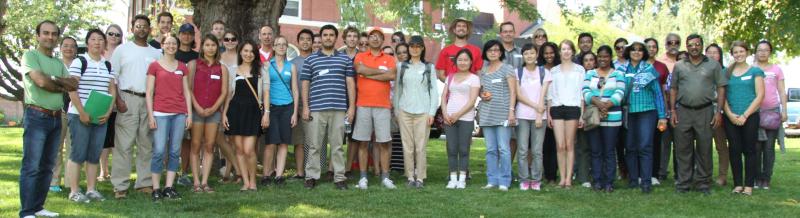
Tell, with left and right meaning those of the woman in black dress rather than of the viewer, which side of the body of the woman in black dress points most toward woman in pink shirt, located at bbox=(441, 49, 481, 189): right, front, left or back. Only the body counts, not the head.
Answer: left

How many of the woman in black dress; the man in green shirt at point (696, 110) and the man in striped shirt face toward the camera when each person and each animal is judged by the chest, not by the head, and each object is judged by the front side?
3

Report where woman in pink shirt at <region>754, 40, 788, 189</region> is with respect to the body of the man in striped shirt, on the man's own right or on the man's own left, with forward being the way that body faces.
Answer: on the man's own left

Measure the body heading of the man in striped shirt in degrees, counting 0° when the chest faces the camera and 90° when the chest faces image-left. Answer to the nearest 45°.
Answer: approximately 0°

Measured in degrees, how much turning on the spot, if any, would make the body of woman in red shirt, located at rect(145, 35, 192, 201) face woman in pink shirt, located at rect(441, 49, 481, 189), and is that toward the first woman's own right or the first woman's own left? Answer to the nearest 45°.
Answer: approximately 90° to the first woman's own left

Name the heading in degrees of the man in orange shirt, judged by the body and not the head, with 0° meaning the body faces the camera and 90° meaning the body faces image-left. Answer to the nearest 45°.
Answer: approximately 0°
